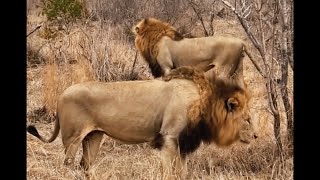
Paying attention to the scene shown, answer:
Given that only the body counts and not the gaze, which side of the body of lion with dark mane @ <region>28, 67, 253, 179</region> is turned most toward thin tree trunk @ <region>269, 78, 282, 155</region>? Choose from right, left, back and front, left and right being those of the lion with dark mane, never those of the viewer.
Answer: front

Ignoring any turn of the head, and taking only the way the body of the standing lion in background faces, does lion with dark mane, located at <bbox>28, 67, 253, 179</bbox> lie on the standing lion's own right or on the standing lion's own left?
on the standing lion's own left

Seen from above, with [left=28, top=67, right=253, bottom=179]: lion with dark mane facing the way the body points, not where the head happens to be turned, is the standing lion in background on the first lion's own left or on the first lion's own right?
on the first lion's own left

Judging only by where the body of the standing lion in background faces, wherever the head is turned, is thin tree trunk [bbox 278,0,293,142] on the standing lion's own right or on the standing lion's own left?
on the standing lion's own left

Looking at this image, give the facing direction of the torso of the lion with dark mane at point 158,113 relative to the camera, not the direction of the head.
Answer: to the viewer's right

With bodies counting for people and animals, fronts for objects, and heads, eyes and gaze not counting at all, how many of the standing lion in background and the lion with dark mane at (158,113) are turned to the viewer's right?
1

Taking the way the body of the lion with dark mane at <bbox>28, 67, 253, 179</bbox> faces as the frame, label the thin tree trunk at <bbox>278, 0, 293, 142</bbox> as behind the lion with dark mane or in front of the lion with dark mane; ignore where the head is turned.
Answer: in front

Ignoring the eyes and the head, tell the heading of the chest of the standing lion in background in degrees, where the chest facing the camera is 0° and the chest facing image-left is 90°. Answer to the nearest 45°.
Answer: approximately 90°

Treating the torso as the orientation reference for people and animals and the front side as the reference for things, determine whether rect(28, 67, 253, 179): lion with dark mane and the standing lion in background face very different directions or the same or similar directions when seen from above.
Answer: very different directions
